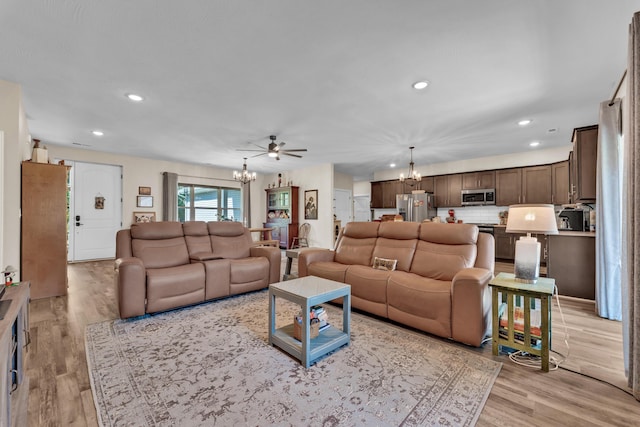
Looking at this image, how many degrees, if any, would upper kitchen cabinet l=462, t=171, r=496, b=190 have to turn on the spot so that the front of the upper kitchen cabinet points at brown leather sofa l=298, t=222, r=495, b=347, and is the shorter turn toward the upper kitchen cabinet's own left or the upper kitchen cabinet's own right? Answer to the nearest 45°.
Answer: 0° — it already faces it

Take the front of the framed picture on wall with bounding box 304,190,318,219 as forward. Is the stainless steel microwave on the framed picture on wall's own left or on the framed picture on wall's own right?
on the framed picture on wall's own left

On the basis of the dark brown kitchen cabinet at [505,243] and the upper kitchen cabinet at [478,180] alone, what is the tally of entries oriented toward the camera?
2

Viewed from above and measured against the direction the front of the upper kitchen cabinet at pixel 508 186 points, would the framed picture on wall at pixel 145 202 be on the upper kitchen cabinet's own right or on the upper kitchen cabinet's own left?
on the upper kitchen cabinet's own right

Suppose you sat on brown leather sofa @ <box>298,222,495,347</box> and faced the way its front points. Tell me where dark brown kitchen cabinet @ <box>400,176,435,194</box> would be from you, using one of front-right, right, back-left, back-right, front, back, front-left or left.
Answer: back-right

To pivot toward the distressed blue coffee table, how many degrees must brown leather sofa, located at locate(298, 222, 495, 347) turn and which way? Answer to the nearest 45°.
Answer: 0° — it already faces it

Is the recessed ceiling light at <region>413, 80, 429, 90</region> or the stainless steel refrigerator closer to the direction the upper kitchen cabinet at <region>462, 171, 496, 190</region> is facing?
the recessed ceiling light

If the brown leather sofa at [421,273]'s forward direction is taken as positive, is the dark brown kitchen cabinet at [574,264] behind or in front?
behind
